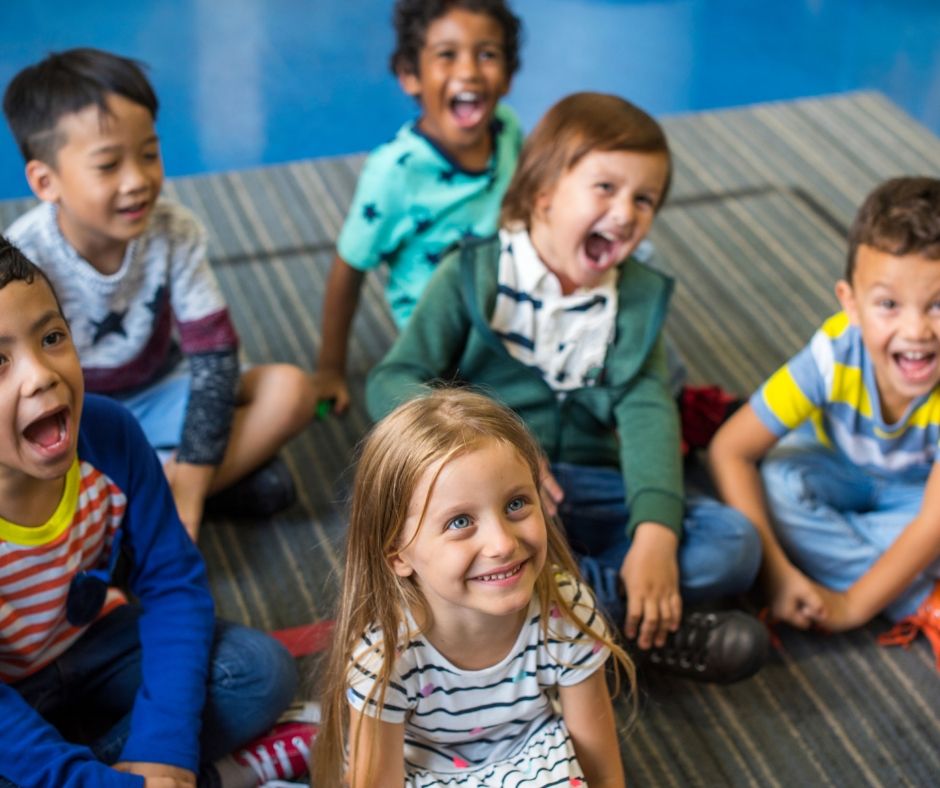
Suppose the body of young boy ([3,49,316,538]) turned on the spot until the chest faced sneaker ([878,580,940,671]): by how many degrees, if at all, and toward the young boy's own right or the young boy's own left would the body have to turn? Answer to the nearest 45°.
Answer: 0° — they already face it

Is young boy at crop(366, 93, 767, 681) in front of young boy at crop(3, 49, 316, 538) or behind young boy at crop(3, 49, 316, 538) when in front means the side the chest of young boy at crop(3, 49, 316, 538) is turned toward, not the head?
in front

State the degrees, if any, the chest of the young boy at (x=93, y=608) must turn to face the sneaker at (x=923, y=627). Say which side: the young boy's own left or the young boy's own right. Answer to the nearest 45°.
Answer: approximately 90° to the young boy's own left

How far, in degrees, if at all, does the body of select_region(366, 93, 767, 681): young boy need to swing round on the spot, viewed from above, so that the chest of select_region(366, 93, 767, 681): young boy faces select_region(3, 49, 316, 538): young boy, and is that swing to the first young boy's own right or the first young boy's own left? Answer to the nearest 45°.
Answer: approximately 90° to the first young boy's own right

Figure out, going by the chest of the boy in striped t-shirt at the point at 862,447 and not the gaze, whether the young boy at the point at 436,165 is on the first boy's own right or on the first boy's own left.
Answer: on the first boy's own right
